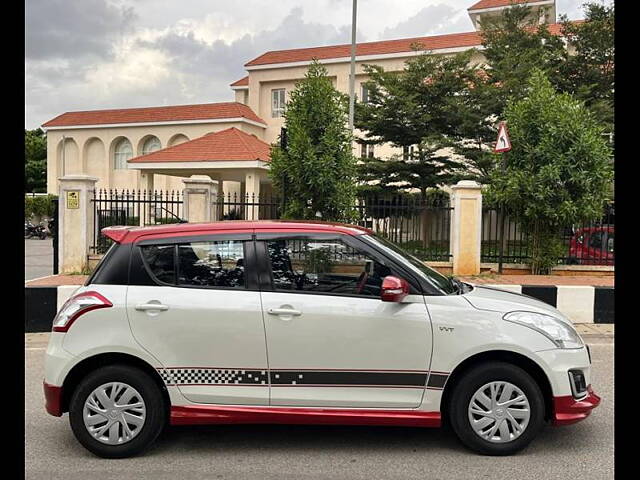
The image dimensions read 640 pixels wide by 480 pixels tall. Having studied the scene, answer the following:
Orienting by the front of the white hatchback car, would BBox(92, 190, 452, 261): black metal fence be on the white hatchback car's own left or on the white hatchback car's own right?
on the white hatchback car's own left

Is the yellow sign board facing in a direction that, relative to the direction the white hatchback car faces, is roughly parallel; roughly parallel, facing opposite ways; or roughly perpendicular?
roughly perpendicular

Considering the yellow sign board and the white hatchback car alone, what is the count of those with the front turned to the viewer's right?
1

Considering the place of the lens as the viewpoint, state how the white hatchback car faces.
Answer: facing to the right of the viewer

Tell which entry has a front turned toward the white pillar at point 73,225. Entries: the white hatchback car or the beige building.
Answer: the beige building

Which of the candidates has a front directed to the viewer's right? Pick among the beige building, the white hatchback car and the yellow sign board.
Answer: the white hatchback car

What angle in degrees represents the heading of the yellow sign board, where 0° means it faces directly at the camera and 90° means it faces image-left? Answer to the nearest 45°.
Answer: approximately 0°

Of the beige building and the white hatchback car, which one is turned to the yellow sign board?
the beige building

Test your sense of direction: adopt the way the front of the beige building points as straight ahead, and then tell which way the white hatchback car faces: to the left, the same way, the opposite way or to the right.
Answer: to the left

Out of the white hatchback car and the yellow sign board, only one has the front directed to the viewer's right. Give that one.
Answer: the white hatchback car
